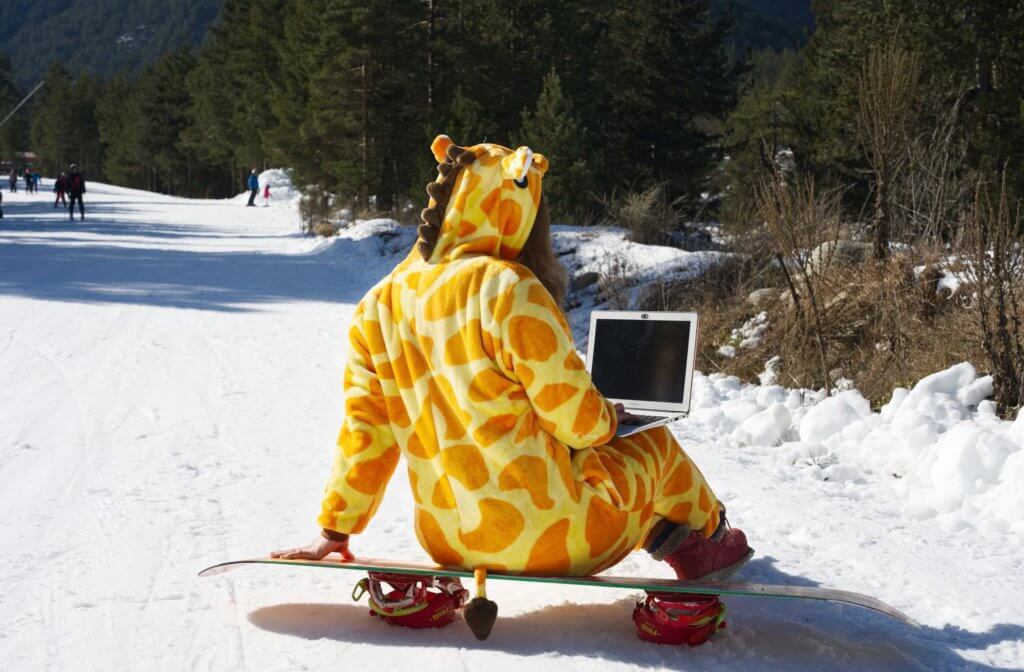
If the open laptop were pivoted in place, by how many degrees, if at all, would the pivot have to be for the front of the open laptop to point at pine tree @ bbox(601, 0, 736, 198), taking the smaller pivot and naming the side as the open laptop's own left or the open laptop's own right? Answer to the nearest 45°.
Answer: approximately 135° to the open laptop's own right

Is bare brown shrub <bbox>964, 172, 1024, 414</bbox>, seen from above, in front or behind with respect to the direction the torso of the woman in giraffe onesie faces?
in front

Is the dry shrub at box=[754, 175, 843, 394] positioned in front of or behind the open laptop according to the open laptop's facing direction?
behind

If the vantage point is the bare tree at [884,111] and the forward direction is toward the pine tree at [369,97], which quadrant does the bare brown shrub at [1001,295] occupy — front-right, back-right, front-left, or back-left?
back-left

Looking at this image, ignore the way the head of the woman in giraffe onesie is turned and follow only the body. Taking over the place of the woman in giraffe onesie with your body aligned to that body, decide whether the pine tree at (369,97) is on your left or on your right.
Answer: on your left

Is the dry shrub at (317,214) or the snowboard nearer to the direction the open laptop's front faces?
the snowboard

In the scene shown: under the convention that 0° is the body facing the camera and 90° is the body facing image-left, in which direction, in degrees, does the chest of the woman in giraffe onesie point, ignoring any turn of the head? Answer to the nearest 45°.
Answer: approximately 225°

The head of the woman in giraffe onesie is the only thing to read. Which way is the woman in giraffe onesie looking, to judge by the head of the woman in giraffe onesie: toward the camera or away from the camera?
away from the camera

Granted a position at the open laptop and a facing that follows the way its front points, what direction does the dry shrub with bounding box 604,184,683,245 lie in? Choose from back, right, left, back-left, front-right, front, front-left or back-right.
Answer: back-right

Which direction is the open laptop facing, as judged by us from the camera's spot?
facing the viewer and to the left of the viewer
